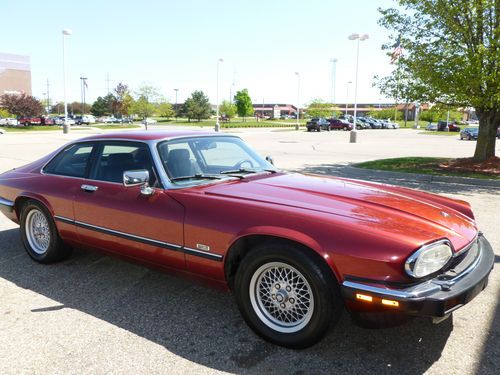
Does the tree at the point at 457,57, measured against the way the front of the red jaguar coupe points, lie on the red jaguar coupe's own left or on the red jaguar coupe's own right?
on the red jaguar coupe's own left

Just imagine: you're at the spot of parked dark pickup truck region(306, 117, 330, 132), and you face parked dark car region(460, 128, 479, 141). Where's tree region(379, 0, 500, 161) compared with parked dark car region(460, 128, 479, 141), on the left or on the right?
right

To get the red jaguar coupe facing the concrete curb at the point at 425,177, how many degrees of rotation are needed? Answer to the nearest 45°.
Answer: approximately 90° to its left

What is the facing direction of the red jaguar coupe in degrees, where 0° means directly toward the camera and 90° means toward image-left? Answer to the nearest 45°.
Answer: approximately 315°

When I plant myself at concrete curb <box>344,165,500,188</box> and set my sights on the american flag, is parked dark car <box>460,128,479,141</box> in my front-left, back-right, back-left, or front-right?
front-right

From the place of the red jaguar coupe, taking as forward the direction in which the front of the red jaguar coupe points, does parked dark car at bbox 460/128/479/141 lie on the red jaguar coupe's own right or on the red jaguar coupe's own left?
on the red jaguar coupe's own left

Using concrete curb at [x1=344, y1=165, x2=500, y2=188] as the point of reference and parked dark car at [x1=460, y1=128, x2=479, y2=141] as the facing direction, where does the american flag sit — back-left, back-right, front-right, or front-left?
front-left

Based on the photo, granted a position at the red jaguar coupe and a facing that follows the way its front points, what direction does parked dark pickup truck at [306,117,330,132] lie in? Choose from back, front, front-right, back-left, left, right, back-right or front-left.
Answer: back-left
